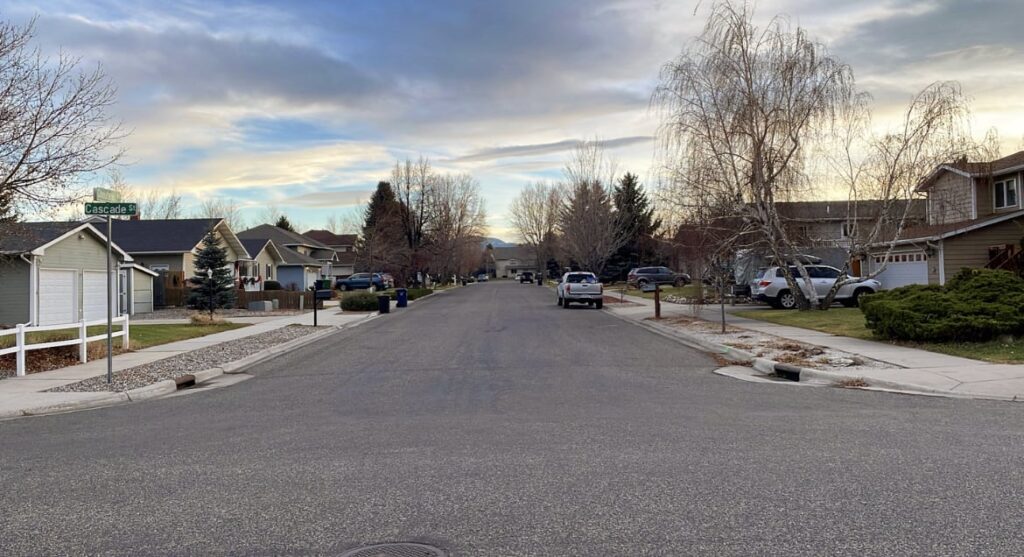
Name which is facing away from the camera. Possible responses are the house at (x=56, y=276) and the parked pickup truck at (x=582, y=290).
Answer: the parked pickup truck

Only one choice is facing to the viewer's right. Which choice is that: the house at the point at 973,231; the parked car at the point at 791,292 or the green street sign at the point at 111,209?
the parked car

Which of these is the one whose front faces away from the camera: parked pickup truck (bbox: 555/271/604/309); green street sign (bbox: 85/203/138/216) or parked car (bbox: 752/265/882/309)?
parked pickup truck (bbox: 555/271/604/309)

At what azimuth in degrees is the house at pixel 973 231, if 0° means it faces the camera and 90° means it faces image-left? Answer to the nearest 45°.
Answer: approximately 45°

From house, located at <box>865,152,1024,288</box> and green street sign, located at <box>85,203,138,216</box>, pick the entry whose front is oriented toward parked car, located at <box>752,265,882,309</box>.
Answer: the house

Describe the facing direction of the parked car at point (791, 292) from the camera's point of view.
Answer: facing to the right of the viewer

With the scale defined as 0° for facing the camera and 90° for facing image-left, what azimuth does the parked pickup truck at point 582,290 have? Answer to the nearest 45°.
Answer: approximately 180°

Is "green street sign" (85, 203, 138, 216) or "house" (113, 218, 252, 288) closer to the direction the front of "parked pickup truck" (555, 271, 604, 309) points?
the house
